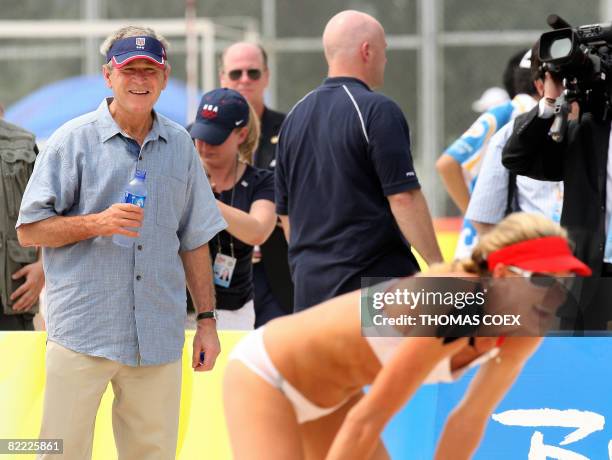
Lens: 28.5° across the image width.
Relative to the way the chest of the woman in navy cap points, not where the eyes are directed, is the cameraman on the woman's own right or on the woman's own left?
on the woman's own left

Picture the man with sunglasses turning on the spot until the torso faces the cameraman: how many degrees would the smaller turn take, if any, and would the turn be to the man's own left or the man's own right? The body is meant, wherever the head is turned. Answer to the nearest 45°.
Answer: approximately 45° to the man's own left

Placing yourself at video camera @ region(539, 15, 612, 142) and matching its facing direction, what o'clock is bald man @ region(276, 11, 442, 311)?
The bald man is roughly at 1 o'clock from the video camera.

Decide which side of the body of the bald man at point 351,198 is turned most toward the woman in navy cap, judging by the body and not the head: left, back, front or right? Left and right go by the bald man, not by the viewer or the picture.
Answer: left

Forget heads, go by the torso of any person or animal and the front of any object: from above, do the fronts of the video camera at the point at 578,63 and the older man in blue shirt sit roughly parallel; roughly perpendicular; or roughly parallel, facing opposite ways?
roughly perpendicular

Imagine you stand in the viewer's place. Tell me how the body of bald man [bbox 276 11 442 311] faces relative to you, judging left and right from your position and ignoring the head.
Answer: facing away from the viewer and to the right of the viewer

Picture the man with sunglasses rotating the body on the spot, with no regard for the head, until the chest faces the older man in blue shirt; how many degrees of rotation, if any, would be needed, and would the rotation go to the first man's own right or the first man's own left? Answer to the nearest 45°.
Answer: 0° — they already face them

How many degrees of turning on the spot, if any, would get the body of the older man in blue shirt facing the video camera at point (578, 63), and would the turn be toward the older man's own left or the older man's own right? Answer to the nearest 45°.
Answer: approximately 90° to the older man's own left

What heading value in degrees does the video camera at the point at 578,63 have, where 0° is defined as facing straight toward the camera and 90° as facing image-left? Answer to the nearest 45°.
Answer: approximately 45°

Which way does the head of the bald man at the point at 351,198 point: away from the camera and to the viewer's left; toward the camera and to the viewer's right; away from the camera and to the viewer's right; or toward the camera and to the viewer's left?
away from the camera and to the viewer's right

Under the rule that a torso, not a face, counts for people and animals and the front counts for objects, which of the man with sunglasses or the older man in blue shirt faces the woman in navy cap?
the man with sunglasses
